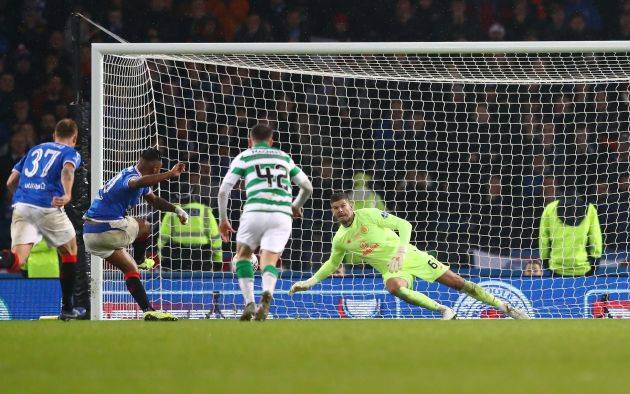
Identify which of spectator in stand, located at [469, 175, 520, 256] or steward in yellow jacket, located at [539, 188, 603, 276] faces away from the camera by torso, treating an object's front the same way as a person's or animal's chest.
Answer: steward in yellow jacket, located at [539, 188, 603, 276]

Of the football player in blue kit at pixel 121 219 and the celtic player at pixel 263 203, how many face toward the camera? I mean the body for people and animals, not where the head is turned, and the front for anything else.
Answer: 0

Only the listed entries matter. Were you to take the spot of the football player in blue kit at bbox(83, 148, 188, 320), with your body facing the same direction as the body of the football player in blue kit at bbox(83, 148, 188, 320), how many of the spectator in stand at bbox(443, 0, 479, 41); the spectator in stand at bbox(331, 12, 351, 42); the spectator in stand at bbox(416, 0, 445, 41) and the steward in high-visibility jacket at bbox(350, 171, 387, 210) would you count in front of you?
4

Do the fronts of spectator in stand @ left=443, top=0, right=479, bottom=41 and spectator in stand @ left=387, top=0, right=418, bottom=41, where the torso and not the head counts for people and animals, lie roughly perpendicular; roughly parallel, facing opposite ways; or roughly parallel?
roughly parallel

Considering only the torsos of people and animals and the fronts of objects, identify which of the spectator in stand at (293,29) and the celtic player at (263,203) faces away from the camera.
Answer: the celtic player

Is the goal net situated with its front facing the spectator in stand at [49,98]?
no

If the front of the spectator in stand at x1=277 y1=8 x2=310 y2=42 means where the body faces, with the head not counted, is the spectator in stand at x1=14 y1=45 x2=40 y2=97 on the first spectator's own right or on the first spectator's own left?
on the first spectator's own right

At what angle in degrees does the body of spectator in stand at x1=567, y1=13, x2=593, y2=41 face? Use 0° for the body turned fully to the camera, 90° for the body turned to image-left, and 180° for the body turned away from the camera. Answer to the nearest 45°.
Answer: approximately 0°

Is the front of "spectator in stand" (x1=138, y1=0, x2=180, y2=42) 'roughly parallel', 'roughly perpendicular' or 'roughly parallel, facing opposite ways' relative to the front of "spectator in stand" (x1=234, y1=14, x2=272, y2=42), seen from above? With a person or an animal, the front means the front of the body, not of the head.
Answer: roughly parallel

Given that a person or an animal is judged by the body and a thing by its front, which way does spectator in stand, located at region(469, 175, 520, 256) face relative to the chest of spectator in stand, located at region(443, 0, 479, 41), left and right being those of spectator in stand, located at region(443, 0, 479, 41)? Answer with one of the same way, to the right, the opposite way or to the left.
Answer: the same way

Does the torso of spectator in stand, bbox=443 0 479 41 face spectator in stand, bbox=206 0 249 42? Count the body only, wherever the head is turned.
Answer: no

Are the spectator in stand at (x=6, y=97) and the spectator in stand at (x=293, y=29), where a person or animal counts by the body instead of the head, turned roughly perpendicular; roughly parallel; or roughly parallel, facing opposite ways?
roughly parallel

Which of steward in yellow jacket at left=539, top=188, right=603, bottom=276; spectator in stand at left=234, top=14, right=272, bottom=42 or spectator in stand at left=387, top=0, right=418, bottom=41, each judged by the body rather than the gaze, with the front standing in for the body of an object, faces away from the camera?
steward in yellow jacket at left=539, top=188, right=603, bottom=276

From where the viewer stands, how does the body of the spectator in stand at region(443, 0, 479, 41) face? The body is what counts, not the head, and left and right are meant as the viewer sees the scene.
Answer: facing the viewer

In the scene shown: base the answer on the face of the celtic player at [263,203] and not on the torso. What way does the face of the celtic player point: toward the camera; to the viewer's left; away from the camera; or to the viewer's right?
away from the camera

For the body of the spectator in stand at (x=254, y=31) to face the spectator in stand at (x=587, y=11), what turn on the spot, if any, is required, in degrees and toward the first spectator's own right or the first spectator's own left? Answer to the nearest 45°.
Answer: approximately 90° to the first spectator's own left

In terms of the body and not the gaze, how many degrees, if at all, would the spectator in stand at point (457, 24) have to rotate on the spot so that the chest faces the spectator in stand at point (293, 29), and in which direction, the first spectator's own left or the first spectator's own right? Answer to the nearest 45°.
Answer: approximately 90° to the first spectator's own right

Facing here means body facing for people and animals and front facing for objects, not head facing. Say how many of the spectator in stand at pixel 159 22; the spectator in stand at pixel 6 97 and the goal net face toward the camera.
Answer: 3

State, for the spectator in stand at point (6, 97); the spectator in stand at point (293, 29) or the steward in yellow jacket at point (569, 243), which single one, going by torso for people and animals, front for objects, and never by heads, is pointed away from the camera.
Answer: the steward in yellow jacket at point (569, 243)

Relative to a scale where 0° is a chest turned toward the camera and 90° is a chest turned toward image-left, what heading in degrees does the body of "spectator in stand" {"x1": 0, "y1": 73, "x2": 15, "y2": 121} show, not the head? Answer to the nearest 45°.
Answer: approximately 0°
